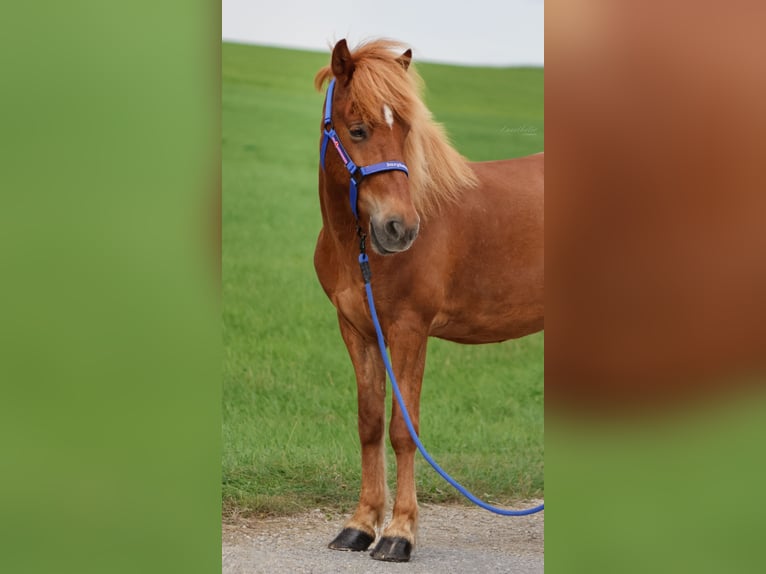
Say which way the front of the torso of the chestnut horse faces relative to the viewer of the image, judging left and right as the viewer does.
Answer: facing the viewer and to the left of the viewer
